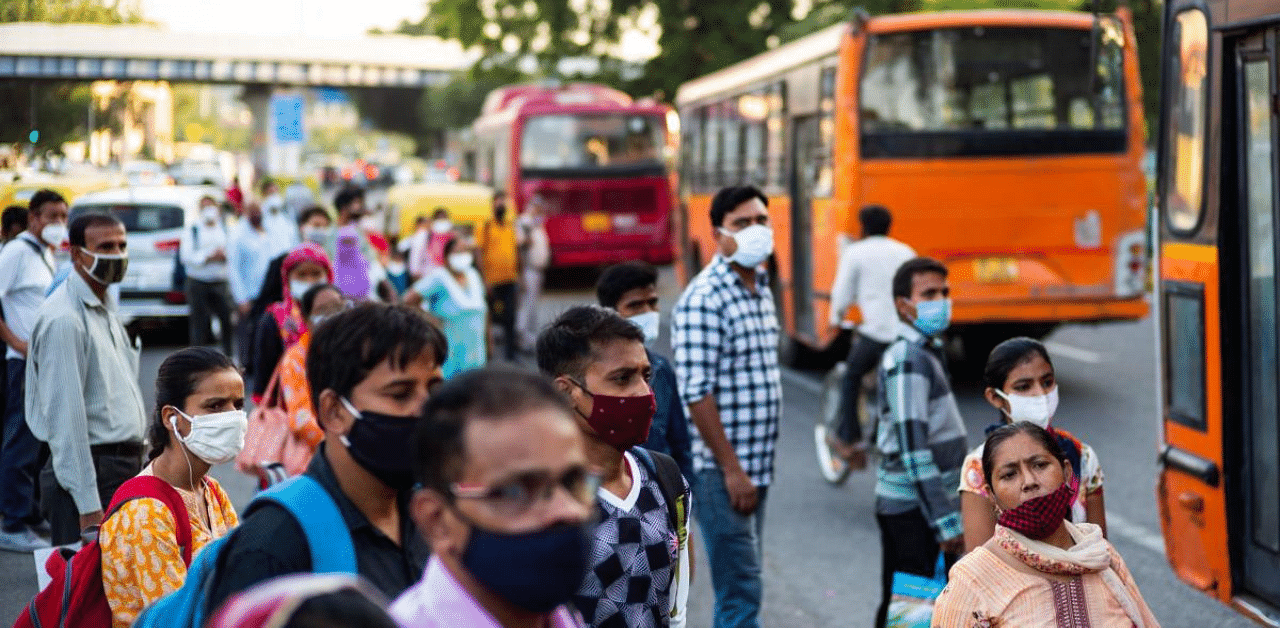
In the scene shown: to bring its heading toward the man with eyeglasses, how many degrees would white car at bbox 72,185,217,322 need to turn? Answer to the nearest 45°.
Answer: approximately 180°

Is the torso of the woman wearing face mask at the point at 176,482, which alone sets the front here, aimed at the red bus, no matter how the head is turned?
no

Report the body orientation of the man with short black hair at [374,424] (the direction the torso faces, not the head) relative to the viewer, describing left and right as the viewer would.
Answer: facing the viewer and to the right of the viewer

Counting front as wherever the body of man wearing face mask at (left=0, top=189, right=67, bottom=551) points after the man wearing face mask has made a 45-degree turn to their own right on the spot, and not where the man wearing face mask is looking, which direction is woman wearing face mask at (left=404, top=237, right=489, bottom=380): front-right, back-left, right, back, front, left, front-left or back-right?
back-left

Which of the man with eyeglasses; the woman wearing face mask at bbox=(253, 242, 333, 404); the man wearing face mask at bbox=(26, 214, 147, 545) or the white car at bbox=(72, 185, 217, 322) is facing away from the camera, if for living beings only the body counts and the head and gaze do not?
the white car

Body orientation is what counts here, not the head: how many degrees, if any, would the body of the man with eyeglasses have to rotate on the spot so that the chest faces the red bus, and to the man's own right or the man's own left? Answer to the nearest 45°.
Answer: approximately 135° to the man's own left

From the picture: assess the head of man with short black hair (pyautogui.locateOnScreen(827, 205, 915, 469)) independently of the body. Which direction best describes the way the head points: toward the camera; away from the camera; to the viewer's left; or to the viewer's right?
away from the camera

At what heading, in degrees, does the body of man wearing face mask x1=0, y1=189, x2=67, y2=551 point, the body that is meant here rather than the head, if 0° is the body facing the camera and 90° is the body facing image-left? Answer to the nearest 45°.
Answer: approximately 315°

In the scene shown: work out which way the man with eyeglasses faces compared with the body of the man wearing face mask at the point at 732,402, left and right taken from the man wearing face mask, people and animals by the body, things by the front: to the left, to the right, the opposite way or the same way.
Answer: the same way

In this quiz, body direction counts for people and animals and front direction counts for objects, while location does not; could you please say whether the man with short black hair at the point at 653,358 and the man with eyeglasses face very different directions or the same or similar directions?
same or similar directions

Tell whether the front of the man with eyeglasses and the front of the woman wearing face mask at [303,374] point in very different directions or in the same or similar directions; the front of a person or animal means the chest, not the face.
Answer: same or similar directions

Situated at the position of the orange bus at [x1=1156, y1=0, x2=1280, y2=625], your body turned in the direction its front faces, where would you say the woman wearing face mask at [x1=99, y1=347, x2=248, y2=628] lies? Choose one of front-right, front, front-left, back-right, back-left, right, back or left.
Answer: left

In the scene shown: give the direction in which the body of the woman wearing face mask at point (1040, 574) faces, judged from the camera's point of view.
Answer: toward the camera
